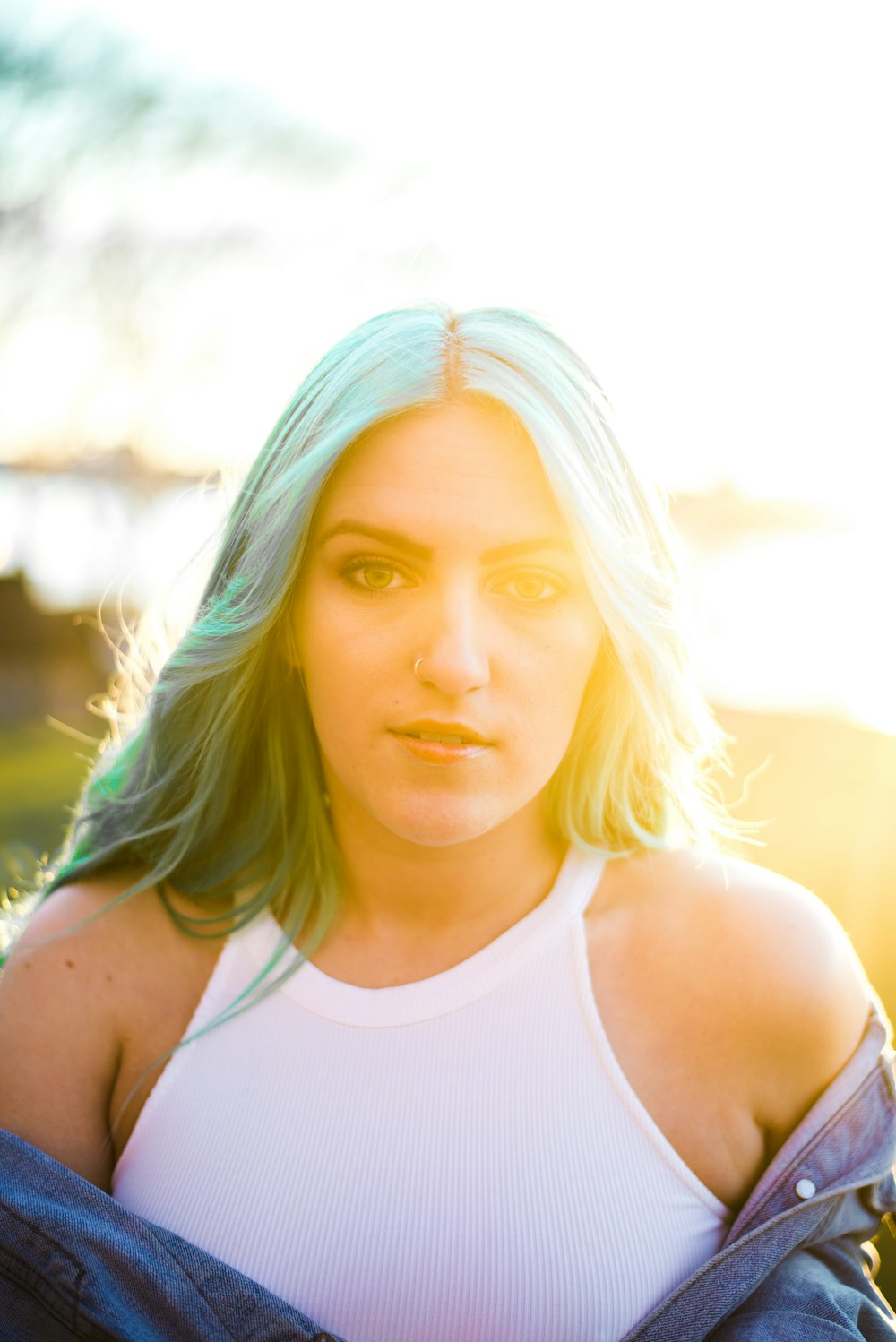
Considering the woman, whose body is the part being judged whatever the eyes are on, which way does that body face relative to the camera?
toward the camera

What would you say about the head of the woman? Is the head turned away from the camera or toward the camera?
toward the camera
